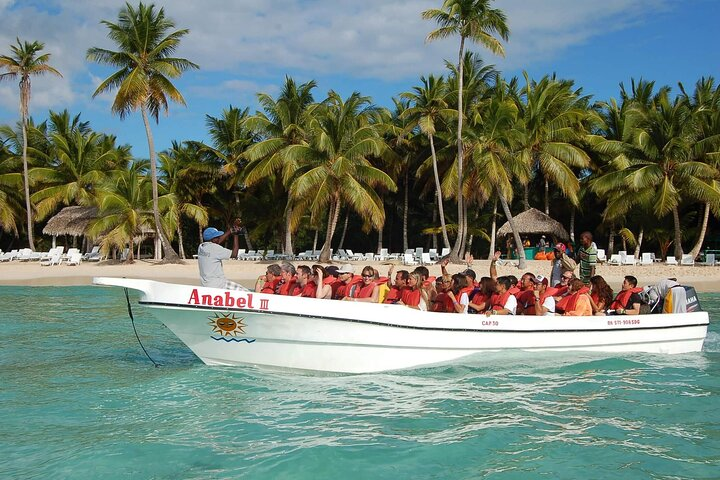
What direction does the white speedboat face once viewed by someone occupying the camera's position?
facing to the left of the viewer

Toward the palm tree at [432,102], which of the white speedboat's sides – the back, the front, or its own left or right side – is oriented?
right

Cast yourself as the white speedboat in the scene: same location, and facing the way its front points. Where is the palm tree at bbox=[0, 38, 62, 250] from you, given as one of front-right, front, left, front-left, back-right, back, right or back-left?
front-right

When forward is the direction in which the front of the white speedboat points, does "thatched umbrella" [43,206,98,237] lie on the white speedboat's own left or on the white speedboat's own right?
on the white speedboat's own right

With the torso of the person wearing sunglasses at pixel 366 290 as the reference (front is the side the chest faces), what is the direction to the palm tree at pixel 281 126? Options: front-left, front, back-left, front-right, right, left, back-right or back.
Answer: back-right

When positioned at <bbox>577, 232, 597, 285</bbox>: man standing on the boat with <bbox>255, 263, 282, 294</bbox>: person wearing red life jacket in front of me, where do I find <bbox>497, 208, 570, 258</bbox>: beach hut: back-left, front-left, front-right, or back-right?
back-right

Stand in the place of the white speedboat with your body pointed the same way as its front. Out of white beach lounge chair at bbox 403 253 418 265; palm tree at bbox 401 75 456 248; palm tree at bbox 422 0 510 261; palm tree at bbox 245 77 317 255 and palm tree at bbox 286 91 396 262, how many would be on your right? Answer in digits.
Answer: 5

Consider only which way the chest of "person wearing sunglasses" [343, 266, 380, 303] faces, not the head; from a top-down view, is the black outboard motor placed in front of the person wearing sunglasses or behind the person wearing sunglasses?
behind

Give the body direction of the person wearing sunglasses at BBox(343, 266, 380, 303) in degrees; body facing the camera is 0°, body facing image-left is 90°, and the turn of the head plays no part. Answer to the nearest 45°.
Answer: approximately 45°

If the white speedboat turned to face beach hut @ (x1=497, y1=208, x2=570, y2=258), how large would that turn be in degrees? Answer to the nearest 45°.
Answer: approximately 90° to its right

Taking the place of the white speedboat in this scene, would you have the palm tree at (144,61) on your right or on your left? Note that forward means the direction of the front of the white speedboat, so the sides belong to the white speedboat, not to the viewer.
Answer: on your right

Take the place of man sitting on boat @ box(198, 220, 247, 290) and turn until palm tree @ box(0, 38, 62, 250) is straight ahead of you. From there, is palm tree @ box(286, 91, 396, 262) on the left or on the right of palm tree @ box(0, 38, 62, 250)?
right

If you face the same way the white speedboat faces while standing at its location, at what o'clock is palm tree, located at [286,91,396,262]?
The palm tree is roughly at 3 o'clock from the white speedboat.

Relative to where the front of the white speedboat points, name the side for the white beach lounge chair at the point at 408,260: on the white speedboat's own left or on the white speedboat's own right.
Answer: on the white speedboat's own right
